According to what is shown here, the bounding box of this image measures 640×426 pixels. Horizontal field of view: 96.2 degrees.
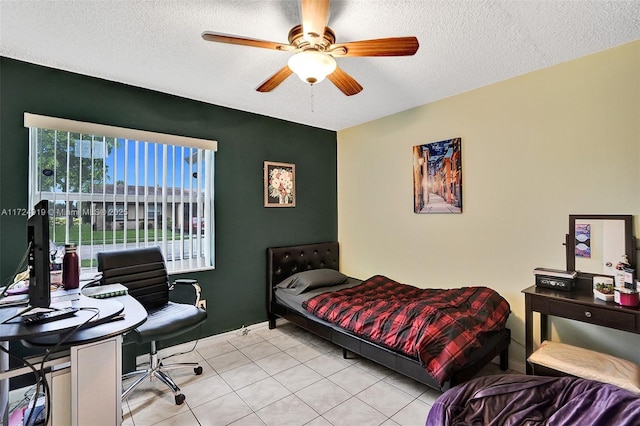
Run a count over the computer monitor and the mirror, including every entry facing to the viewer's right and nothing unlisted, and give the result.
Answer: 1

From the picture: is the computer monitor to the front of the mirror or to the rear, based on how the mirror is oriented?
to the front

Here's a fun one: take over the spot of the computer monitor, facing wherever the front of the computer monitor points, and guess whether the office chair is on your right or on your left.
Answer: on your left

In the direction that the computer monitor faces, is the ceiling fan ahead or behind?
ahead

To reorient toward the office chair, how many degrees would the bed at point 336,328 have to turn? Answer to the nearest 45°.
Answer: approximately 90° to its right

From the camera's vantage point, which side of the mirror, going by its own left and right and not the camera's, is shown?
front

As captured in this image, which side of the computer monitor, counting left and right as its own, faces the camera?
right

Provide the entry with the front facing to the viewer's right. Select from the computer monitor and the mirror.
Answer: the computer monitor

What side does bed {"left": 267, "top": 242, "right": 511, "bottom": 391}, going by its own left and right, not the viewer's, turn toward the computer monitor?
right

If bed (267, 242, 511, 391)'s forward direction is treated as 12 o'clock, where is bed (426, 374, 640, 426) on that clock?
bed (426, 374, 640, 426) is roughly at 12 o'clock from bed (267, 242, 511, 391).

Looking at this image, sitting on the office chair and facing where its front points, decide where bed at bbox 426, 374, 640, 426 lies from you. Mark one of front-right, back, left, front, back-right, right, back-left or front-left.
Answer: front

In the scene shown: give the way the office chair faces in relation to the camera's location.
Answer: facing the viewer and to the right of the viewer

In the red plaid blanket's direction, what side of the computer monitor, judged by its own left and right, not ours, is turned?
front

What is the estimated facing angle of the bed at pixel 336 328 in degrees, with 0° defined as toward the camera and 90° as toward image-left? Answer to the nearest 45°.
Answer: approximately 315°

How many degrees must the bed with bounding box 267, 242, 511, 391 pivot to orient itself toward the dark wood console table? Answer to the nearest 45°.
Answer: approximately 45° to its left
